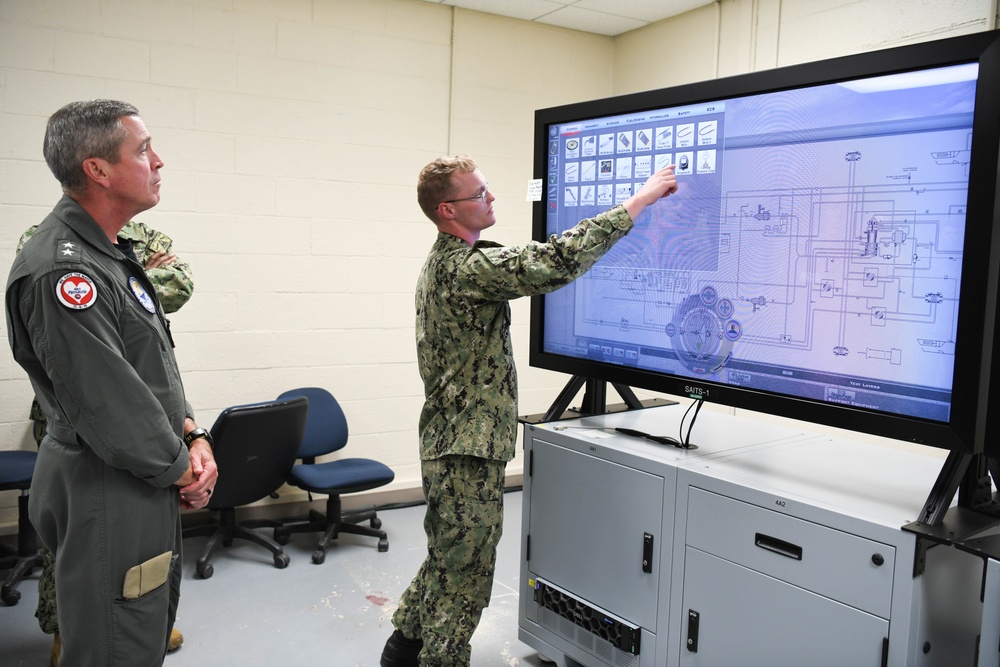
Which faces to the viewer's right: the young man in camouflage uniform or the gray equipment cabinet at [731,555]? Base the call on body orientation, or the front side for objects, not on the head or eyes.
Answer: the young man in camouflage uniform

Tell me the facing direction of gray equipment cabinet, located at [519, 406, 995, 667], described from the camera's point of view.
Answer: facing the viewer and to the left of the viewer

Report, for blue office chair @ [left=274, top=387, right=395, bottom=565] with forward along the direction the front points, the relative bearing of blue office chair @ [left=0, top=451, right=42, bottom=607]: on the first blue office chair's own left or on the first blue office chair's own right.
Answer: on the first blue office chair's own right

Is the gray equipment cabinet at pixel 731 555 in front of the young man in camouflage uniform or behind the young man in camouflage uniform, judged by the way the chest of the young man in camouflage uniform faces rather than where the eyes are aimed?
in front

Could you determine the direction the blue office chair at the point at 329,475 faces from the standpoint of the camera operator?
facing the viewer and to the right of the viewer

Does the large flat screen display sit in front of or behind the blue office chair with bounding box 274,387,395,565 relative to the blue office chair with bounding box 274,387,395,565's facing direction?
in front

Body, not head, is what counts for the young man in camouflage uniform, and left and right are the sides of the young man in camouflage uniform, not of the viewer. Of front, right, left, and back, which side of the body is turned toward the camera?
right

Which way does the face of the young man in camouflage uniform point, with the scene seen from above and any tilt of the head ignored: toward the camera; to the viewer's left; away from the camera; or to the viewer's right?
to the viewer's right

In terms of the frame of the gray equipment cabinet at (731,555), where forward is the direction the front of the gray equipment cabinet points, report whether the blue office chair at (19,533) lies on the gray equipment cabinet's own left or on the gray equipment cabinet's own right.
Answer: on the gray equipment cabinet's own right

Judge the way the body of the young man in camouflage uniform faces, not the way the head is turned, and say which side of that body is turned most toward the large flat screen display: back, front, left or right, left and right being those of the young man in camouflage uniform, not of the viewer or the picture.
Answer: front
